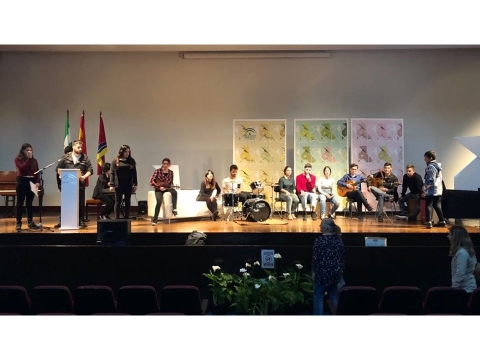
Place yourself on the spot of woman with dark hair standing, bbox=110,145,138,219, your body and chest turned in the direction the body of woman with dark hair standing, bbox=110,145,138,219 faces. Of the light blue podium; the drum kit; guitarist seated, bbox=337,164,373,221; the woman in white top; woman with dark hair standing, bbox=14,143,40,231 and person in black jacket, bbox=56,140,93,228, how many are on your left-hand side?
3

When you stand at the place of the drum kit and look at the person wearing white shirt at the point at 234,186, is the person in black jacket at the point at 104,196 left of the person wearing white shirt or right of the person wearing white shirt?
left

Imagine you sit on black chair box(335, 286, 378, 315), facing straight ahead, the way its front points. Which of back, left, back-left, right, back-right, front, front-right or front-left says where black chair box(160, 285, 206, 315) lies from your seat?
left

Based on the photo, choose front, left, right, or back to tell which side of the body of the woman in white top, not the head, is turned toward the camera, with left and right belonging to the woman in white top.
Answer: front

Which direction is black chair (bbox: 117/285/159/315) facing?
away from the camera

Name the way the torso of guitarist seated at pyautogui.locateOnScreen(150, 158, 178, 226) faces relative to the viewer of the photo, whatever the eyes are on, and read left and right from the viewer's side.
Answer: facing the viewer

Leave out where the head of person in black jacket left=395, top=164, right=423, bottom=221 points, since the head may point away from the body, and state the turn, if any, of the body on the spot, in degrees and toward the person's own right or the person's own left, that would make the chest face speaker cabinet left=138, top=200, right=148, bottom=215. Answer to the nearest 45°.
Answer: approximately 45° to the person's own right

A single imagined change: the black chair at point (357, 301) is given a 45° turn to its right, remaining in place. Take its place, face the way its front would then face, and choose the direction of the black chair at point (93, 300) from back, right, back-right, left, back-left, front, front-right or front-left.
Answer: back-left

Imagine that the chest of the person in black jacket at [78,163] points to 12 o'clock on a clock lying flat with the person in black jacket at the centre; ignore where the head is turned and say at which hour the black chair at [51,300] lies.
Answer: The black chair is roughly at 12 o'clock from the person in black jacket.

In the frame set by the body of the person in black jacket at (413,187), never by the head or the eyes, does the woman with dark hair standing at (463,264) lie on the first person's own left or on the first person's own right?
on the first person's own left

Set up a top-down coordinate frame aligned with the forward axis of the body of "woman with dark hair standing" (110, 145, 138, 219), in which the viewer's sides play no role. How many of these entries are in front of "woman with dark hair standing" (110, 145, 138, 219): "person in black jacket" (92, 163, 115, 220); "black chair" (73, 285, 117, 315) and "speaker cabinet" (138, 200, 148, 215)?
1

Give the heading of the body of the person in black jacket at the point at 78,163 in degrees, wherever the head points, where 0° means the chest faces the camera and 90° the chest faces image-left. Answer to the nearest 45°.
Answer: approximately 0°

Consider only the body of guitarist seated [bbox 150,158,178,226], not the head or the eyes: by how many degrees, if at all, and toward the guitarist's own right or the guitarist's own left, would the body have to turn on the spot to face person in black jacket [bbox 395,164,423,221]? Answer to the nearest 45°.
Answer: approximately 90° to the guitarist's own left

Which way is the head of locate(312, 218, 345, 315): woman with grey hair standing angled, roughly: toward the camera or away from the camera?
away from the camera

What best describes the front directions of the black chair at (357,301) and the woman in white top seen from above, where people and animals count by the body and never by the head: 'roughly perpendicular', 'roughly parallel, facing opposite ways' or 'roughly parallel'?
roughly parallel, facing opposite ways

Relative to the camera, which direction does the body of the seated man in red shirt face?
toward the camera

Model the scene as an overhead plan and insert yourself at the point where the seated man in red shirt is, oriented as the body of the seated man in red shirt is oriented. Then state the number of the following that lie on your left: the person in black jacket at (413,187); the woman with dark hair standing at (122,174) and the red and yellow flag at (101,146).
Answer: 1

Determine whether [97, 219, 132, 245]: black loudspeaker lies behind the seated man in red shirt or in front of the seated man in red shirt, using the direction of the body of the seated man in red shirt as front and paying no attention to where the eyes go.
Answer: in front

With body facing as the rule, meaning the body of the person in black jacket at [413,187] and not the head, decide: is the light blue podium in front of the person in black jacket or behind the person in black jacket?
in front

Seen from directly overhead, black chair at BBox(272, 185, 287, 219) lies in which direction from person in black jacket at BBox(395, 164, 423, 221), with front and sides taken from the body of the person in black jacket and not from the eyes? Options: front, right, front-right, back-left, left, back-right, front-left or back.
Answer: front-right

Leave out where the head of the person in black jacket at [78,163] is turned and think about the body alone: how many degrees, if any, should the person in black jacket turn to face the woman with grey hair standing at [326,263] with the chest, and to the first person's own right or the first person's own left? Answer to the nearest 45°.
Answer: approximately 45° to the first person's own left

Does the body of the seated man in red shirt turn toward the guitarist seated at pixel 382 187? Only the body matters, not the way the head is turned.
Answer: no
